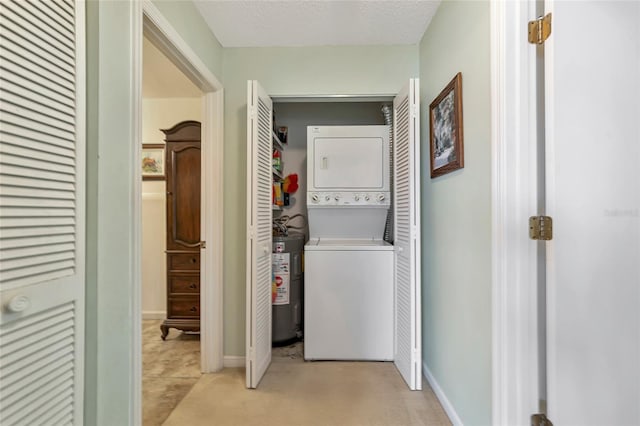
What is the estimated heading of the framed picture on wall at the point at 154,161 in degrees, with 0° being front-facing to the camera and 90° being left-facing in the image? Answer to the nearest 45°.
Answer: approximately 0°

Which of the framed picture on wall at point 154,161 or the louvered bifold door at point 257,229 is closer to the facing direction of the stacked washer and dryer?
the louvered bifold door

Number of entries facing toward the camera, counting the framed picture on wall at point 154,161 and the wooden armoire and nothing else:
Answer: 2

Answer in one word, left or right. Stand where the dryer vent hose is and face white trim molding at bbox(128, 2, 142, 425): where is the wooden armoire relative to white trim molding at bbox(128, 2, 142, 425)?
right

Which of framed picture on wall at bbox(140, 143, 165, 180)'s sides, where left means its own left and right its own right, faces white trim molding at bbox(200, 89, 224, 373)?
front

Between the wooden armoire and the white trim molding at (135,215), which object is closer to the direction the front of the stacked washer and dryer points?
the white trim molding

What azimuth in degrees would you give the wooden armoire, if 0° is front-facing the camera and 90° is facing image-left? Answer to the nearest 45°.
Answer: approximately 0°

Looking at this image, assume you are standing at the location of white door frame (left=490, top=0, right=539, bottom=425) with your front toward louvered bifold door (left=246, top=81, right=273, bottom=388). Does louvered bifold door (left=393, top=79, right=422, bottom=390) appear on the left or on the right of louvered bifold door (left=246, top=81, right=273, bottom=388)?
right

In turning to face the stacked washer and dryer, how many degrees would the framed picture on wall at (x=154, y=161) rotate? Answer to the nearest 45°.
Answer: approximately 45° to its left
